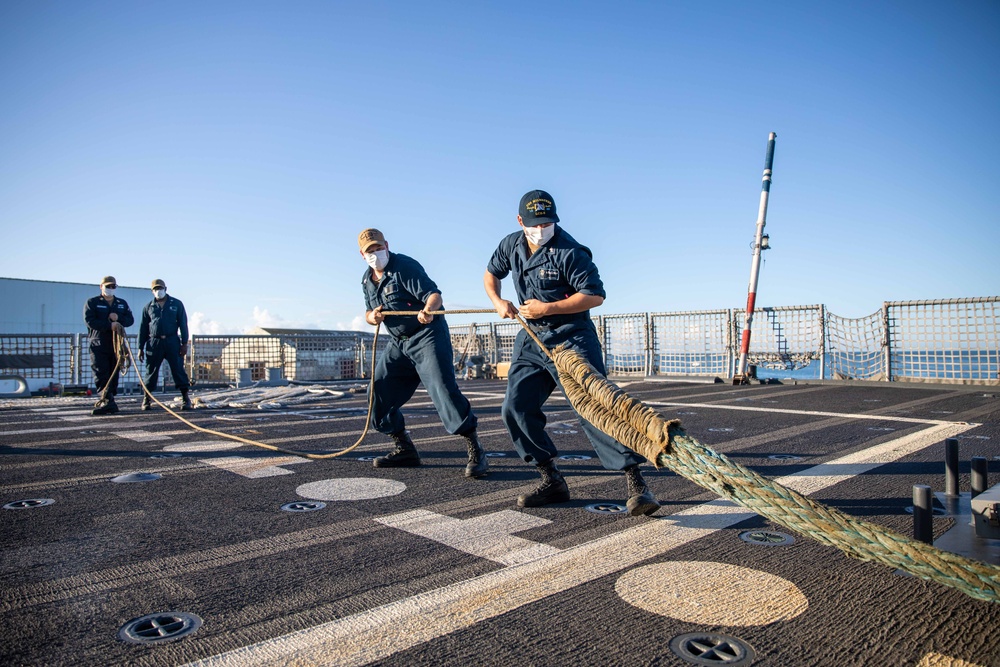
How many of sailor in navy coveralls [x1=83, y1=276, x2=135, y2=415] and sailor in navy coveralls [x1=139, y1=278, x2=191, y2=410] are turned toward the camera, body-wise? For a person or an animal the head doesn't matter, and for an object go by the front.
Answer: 2

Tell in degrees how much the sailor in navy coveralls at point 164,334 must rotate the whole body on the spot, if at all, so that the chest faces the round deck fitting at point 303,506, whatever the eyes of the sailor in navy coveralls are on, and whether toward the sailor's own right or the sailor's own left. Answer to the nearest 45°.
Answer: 0° — they already face it

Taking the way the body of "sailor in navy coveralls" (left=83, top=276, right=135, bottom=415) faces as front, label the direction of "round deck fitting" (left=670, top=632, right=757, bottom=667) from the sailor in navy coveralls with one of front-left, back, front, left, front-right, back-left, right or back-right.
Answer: front

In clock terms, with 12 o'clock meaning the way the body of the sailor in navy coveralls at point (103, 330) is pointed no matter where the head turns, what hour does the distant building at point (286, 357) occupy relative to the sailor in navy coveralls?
The distant building is roughly at 7 o'clock from the sailor in navy coveralls.

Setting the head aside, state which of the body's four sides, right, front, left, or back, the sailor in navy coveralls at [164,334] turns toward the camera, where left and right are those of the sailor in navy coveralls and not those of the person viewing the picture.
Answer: front

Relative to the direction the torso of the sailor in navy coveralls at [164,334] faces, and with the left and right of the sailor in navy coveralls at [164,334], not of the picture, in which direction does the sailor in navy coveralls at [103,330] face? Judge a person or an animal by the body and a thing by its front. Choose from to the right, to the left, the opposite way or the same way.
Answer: the same way

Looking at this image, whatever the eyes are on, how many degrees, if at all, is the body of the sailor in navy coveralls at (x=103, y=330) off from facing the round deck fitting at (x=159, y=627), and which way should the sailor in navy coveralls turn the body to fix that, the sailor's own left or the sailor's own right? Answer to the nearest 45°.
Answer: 0° — they already face it

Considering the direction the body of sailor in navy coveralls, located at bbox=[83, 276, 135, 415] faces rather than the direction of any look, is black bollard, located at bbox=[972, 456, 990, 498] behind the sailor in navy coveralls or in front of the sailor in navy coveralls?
in front

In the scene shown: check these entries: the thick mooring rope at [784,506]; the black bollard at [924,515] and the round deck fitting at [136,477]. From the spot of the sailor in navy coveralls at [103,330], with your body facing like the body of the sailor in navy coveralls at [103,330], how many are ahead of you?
3

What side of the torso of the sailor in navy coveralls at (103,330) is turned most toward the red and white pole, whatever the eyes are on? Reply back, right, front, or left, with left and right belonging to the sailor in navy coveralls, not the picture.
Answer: left

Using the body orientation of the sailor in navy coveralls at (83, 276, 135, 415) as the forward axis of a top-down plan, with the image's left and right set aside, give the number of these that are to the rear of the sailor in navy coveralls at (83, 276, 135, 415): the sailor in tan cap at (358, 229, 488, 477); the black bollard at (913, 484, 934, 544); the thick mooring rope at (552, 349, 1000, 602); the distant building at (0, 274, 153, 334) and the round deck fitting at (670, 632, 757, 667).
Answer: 1

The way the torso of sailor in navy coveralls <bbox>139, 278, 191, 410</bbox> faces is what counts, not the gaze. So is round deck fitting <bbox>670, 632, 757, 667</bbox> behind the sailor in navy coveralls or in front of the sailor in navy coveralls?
in front

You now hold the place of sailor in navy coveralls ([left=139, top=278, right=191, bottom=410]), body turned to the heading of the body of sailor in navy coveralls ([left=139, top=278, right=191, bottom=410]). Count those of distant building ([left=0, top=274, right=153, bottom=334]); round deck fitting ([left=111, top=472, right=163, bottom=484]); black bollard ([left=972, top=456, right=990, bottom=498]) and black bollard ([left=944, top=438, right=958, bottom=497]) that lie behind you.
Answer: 1

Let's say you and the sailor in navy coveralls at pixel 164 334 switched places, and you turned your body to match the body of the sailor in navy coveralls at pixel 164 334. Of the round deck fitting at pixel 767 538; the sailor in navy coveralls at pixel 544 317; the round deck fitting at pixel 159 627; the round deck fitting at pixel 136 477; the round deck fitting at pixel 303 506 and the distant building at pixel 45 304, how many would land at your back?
1

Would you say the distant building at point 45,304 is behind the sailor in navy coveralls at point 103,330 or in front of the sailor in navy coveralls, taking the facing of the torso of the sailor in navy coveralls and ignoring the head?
behind

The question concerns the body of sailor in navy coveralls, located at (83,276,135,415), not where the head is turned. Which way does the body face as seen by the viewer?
toward the camera
